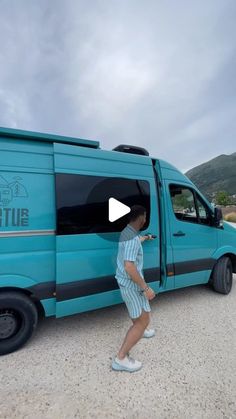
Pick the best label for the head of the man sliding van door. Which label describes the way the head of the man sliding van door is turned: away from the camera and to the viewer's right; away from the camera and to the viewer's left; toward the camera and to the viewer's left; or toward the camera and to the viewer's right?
away from the camera and to the viewer's right

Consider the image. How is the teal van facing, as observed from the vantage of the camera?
facing away from the viewer and to the right of the viewer

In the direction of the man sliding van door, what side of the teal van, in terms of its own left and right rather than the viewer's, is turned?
right
